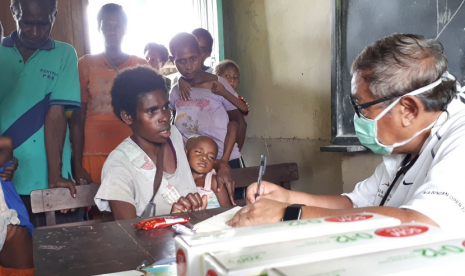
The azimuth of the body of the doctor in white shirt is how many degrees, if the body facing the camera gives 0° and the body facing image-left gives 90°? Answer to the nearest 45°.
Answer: approximately 90°

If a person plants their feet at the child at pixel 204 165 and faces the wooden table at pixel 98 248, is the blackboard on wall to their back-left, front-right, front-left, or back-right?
back-left

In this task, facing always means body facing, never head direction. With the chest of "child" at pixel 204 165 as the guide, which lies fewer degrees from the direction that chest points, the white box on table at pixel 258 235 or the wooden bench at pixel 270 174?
the white box on table

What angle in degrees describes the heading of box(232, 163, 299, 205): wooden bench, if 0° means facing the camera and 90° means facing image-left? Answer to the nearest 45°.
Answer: approximately 0°
